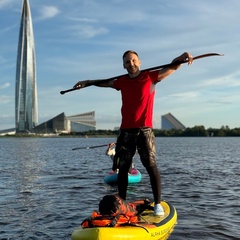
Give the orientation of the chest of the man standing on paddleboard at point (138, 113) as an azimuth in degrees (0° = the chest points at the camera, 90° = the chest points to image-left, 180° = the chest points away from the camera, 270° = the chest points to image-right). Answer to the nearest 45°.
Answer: approximately 0°
